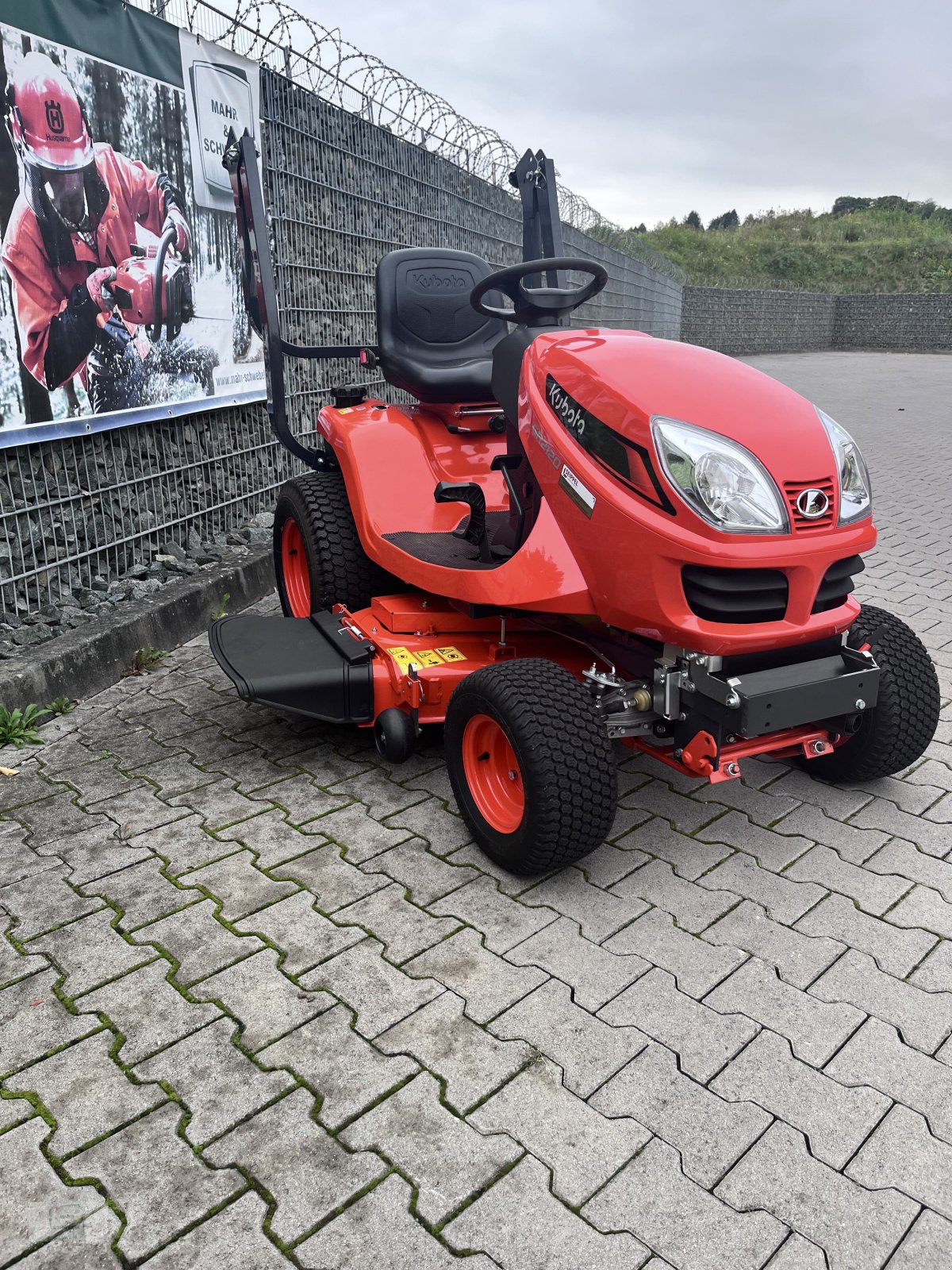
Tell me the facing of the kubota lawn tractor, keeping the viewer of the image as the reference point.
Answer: facing the viewer and to the right of the viewer

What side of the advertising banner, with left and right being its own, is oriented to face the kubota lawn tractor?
front

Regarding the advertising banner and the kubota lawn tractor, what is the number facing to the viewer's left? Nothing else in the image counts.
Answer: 0

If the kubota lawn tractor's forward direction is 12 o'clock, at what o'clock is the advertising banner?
The advertising banner is roughly at 6 o'clock from the kubota lawn tractor.
